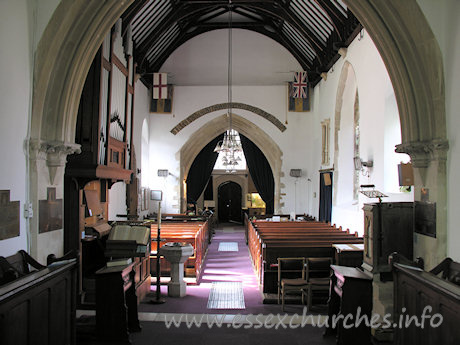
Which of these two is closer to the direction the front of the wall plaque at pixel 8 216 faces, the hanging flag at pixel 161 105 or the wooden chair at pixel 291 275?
the wooden chair

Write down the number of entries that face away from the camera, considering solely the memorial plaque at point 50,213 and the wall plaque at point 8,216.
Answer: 0

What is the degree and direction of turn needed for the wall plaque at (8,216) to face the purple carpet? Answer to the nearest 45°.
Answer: approximately 90° to its left

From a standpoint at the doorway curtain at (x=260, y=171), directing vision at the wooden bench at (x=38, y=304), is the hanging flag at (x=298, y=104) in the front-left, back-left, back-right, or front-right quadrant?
front-left

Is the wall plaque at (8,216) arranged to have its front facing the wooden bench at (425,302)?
yes

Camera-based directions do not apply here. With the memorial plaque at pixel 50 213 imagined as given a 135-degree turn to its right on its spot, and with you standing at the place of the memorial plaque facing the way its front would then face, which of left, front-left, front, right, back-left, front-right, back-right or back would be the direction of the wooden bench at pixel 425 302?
back-left

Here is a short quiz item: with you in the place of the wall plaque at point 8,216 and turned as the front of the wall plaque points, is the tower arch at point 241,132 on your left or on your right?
on your left

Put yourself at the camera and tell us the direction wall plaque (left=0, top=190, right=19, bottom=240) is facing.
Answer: facing the viewer and to the right of the viewer
